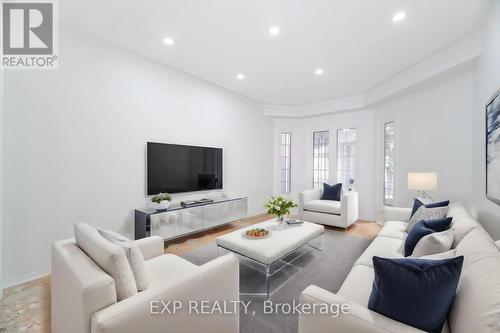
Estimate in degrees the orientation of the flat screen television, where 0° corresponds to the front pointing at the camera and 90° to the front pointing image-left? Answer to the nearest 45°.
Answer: approximately 315°

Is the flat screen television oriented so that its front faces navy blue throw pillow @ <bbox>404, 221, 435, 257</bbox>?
yes

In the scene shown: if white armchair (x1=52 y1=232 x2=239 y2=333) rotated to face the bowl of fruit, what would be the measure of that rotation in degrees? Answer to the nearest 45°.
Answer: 0° — it already faces it

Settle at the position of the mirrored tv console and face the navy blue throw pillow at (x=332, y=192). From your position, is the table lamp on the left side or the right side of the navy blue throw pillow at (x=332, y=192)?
right

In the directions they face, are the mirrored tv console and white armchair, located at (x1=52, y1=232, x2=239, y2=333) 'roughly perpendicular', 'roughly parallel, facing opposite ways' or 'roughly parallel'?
roughly perpendicular

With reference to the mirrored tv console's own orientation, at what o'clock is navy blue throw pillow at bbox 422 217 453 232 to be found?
The navy blue throw pillow is roughly at 12 o'clock from the mirrored tv console.

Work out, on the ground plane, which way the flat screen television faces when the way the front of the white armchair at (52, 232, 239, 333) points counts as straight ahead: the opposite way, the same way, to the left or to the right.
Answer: to the right

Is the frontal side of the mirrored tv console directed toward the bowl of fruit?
yes

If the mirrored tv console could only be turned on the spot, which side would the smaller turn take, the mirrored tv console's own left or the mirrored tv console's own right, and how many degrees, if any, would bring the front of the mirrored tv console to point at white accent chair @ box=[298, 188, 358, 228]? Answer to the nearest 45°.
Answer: approximately 45° to the mirrored tv console's own left

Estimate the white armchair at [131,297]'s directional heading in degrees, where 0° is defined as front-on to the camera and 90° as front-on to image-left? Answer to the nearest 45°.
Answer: approximately 225°
